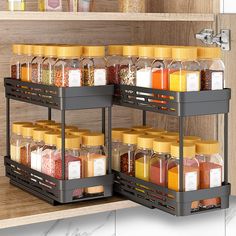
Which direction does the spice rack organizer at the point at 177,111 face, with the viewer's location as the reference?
facing the viewer and to the right of the viewer

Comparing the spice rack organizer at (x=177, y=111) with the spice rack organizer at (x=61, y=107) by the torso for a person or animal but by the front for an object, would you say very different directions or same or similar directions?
same or similar directions

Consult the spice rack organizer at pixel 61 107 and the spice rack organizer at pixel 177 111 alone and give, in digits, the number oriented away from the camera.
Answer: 0

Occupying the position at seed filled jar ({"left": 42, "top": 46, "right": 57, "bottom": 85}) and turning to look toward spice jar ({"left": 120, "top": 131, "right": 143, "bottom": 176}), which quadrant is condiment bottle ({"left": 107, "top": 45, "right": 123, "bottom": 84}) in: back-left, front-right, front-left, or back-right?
front-left
